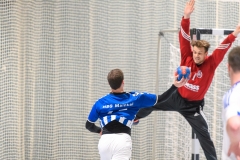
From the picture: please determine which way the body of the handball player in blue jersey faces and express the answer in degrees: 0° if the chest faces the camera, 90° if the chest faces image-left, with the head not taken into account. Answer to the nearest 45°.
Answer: approximately 180°
